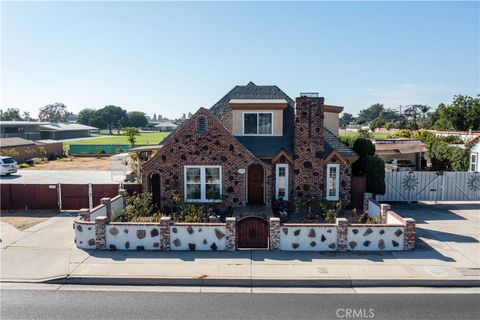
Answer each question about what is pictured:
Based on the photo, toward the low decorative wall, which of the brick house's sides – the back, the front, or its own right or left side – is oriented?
front

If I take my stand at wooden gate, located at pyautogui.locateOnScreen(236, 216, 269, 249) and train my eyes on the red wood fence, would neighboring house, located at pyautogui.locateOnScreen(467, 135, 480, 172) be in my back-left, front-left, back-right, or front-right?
back-right

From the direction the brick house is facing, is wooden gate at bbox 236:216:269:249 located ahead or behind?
ahead

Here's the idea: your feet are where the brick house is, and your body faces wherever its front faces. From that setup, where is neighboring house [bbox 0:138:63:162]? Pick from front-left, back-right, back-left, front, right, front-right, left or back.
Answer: back-right

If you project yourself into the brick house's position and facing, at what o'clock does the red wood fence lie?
The red wood fence is roughly at 3 o'clock from the brick house.

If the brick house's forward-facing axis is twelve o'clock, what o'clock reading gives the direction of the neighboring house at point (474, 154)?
The neighboring house is roughly at 8 o'clock from the brick house.

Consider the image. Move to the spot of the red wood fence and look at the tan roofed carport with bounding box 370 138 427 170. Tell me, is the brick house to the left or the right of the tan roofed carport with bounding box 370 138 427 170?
right

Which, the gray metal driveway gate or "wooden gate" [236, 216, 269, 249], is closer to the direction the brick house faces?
the wooden gate

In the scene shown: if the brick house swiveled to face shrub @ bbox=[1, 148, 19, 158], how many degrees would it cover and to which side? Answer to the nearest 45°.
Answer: approximately 135° to its right

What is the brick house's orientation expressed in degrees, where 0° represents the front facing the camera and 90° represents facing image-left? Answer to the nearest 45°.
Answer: approximately 0°
